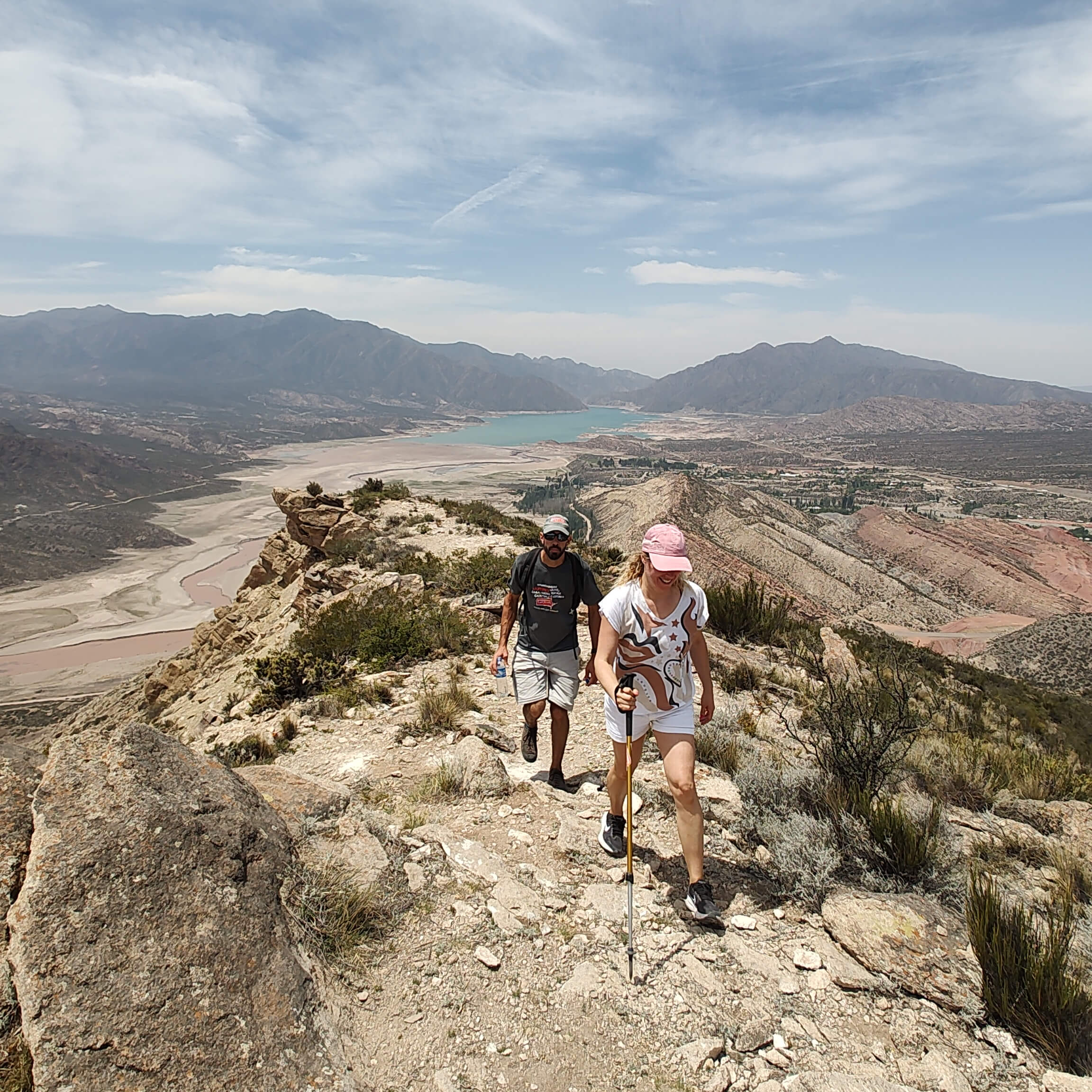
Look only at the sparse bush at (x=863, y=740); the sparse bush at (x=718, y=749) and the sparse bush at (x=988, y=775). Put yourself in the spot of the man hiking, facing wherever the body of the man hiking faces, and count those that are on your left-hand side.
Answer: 3

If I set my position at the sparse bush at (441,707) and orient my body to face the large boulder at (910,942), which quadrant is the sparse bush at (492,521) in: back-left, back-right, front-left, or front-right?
back-left

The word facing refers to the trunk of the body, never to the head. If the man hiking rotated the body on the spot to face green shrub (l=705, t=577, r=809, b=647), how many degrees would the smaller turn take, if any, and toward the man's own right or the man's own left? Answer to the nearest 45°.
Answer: approximately 135° to the man's own left

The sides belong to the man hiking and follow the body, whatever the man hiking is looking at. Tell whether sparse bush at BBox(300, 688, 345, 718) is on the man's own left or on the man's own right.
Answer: on the man's own right

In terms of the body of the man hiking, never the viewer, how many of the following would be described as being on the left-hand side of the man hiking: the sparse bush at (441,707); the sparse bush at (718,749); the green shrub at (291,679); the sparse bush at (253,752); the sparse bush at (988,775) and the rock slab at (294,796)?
2

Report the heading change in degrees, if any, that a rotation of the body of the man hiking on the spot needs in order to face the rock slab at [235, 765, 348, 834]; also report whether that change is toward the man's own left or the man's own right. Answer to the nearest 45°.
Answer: approximately 45° to the man's own right

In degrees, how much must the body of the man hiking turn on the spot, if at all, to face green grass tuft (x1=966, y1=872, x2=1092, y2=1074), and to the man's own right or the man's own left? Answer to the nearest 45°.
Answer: approximately 45° to the man's own left

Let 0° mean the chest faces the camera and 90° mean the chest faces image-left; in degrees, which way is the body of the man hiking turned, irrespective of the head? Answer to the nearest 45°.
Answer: approximately 0°

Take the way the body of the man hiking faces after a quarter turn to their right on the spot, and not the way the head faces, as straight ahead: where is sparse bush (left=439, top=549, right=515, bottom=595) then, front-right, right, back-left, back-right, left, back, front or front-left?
right

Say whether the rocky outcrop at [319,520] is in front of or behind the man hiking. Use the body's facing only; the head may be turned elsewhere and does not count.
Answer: behind

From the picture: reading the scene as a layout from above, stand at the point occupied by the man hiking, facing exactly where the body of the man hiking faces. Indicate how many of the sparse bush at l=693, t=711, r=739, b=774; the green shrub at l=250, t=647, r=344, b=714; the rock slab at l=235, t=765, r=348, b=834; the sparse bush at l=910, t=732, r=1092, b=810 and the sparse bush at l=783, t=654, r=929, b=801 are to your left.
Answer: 3

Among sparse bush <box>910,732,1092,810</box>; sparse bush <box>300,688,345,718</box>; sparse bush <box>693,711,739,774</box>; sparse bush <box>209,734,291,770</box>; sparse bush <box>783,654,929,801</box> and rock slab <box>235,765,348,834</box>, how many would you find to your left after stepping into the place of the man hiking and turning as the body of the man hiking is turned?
3

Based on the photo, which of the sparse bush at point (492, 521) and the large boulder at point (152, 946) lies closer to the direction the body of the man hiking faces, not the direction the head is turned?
the large boulder

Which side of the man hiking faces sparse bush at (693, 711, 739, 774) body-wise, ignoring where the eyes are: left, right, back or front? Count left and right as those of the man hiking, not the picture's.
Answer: left

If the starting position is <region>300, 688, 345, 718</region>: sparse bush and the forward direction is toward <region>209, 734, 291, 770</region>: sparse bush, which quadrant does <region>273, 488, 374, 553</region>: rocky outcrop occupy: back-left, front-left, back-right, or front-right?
back-right

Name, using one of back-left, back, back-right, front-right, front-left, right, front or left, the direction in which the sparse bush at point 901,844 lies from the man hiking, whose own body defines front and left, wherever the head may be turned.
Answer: front-left

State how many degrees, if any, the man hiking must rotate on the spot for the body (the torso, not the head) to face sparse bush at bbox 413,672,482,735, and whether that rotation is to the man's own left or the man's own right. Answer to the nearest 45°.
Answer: approximately 135° to the man's own right

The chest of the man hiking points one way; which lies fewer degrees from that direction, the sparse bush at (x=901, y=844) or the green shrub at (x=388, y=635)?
the sparse bush
